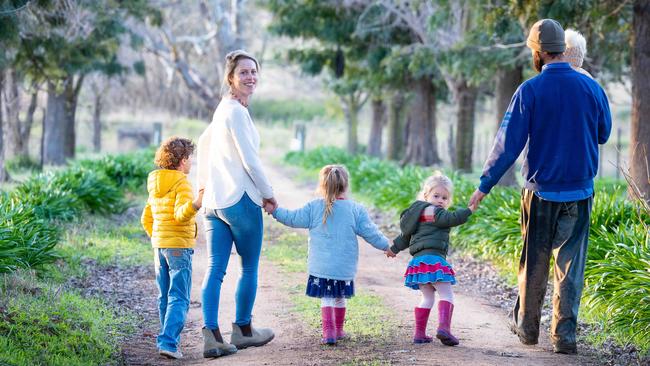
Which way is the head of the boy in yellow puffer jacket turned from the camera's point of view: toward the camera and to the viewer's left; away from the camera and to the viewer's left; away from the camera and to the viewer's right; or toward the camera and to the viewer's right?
away from the camera and to the viewer's right

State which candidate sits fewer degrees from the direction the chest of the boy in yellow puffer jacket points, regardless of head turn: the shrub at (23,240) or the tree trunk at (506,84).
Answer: the tree trunk

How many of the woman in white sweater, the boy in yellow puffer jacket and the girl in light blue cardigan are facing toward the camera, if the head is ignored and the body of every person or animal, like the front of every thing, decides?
0

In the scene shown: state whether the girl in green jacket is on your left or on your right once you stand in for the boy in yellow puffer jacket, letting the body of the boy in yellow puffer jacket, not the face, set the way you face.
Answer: on your right

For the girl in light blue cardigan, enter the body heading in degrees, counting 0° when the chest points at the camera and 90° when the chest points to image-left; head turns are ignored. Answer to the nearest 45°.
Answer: approximately 180°

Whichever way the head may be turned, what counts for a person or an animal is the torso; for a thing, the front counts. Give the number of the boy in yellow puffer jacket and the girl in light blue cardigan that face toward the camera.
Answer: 0

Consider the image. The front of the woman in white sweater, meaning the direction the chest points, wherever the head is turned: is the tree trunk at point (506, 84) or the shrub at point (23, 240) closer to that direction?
the tree trunk

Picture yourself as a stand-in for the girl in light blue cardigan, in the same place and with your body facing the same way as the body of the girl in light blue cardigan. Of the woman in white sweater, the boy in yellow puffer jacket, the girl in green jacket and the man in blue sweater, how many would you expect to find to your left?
2

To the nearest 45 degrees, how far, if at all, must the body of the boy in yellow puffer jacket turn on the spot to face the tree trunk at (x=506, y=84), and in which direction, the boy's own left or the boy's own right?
0° — they already face it

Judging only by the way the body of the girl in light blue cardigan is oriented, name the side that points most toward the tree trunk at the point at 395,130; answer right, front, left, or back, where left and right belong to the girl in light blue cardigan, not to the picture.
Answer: front

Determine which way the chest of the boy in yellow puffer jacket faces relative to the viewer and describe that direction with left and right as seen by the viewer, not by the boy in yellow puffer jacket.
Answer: facing away from the viewer and to the right of the viewer

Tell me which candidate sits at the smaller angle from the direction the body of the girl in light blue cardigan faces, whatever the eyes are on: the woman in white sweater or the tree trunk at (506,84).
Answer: the tree trunk

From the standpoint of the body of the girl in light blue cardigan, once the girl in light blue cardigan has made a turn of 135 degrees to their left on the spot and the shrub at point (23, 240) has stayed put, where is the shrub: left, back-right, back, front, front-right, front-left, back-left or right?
right
